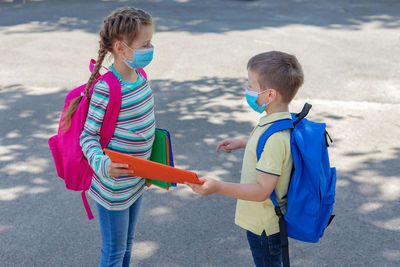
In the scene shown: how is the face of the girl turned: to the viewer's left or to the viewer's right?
to the viewer's right

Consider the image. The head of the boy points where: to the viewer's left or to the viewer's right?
to the viewer's left

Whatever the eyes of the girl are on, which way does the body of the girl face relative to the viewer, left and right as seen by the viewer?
facing the viewer and to the right of the viewer

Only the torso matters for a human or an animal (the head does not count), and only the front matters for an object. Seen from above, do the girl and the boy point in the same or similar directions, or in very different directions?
very different directions

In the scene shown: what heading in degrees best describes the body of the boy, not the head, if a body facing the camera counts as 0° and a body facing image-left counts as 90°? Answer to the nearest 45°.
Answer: approximately 90°

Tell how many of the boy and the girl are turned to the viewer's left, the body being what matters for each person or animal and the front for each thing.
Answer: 1

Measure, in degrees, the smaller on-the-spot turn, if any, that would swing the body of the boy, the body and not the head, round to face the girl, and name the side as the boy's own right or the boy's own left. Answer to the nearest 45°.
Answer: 0° — they already face them

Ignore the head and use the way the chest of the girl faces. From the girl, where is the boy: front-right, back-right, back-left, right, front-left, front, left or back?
front
